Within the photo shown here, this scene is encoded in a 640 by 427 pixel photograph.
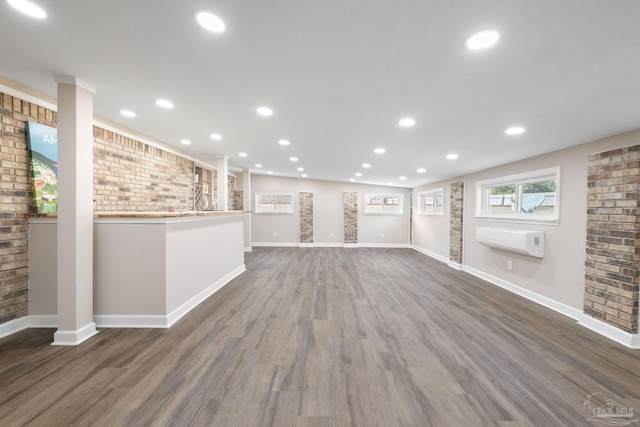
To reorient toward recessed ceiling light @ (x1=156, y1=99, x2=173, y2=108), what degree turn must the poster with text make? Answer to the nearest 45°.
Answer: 0° — it already faces it

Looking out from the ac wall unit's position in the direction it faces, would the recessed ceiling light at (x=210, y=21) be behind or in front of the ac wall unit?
in front

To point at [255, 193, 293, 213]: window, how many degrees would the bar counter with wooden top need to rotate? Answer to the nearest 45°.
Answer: approximately 90° to its left

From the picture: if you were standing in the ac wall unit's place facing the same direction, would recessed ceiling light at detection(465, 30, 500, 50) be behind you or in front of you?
in front

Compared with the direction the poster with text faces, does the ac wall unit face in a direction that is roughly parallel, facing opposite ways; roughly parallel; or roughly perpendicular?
roughly parallel, facing opposite ways

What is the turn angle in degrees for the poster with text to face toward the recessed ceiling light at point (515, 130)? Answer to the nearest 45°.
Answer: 0° — it already faces it

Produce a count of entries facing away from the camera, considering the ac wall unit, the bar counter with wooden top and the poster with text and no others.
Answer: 0

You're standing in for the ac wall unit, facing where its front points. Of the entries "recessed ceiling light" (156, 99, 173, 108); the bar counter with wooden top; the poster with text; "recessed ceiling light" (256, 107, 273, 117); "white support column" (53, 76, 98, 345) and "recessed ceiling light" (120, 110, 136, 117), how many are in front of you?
6

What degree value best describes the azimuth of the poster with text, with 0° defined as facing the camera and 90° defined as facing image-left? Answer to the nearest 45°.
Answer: approximately 315°

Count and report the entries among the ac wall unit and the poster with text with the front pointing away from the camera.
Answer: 0

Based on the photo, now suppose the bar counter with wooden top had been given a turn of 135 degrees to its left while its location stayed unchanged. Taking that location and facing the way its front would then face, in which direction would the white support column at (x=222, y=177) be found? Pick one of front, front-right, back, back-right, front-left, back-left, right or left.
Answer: front-right

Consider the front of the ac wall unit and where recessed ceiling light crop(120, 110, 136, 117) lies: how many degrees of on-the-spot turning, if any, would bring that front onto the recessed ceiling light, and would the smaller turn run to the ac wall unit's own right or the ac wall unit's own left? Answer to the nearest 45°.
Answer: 0° — it already faces it
